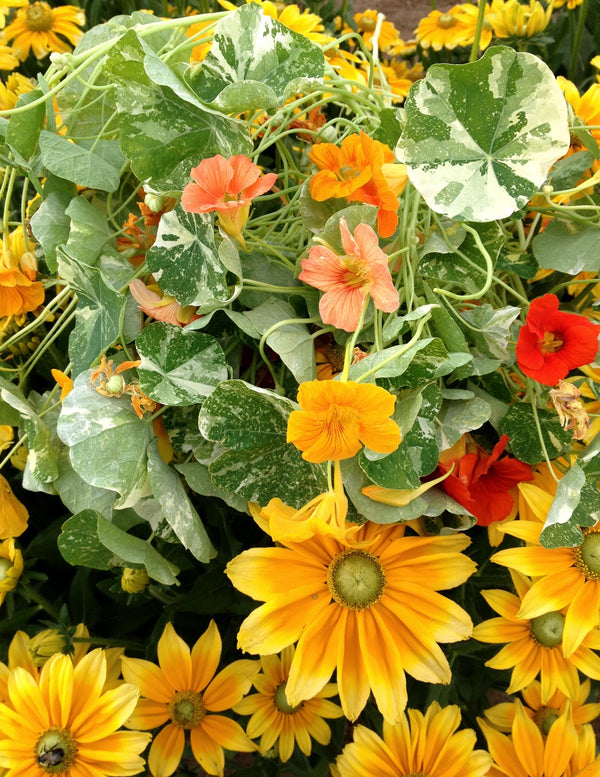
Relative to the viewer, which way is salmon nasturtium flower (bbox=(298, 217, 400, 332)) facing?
toward the camera

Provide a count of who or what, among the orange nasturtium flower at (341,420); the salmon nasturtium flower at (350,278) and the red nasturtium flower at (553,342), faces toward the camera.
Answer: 3

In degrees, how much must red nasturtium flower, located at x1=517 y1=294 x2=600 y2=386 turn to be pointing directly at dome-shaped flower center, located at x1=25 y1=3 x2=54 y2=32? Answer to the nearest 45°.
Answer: approximately 135° to its right

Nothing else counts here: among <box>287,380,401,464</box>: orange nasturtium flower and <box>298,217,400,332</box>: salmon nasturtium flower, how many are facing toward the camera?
2

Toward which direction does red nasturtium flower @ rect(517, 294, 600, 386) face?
toward the camera
